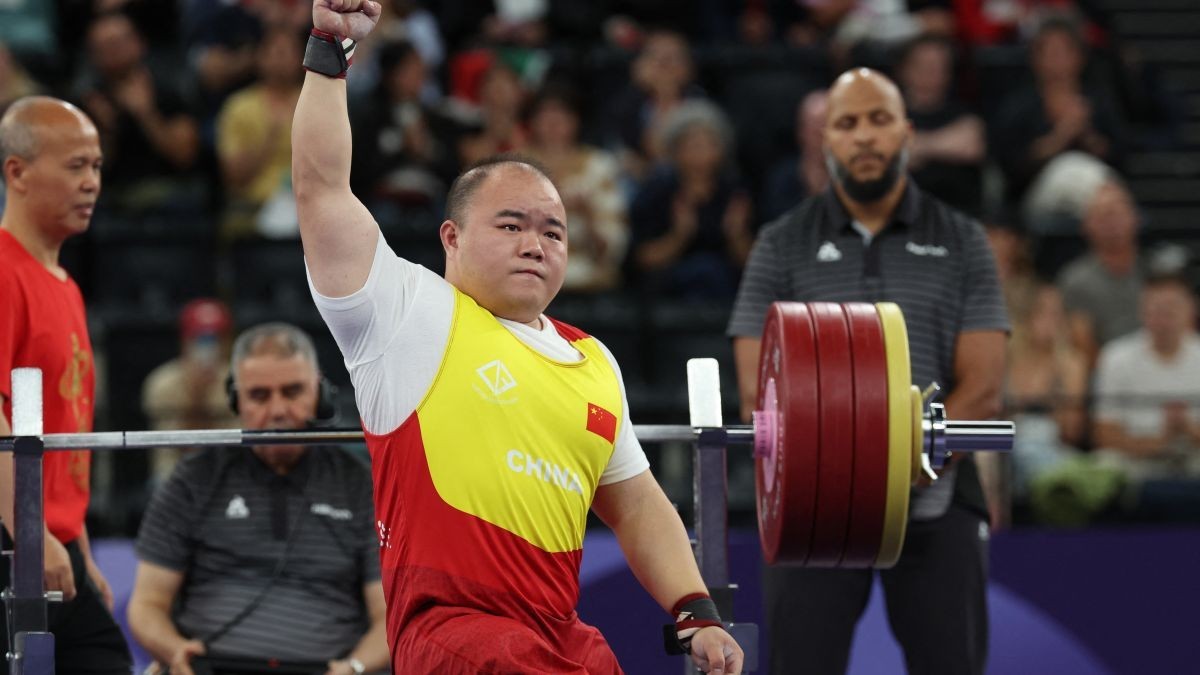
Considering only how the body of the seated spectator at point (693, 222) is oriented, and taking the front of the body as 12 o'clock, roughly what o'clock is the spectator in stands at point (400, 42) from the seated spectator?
The spectator in stands is roughly at 4 o'clock from the seated spectator.

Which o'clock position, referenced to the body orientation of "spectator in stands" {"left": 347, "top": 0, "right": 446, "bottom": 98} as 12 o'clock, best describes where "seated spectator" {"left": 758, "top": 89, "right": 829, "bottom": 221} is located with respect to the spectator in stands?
The seated spectator is roughly at 10 o'clock from the spectator in stands.

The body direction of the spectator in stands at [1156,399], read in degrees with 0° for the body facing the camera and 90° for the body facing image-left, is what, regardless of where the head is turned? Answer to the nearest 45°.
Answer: approximately 0°

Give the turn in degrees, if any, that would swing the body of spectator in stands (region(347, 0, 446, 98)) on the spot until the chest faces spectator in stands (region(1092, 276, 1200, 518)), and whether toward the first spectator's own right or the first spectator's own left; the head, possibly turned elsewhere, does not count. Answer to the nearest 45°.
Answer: approximately 45° to the first spectator's own left

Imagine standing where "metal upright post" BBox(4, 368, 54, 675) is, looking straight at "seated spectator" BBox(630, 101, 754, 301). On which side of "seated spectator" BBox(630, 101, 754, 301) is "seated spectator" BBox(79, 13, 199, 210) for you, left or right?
left
